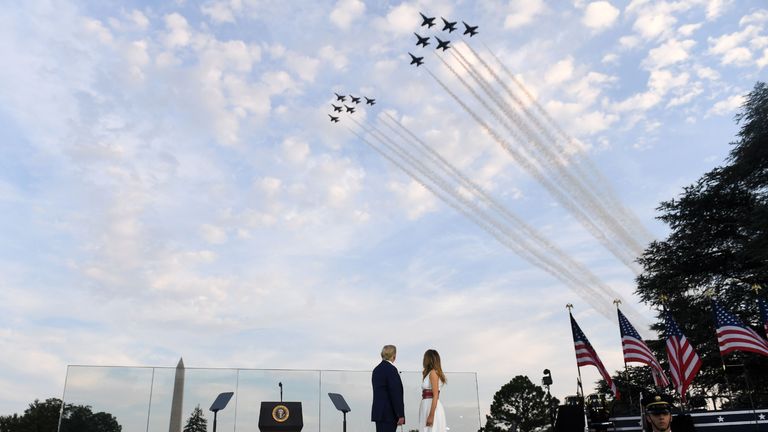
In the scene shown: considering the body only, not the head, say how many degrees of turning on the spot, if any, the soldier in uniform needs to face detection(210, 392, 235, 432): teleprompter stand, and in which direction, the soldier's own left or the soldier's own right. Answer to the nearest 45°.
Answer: approximately 135° to the soldier's own right

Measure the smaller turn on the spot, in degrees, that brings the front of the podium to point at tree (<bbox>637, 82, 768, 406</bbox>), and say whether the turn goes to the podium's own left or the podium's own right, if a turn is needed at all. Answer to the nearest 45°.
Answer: approximately 135° to the podium's own left

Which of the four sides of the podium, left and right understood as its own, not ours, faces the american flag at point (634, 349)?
left

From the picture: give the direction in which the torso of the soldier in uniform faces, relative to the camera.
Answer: toward the camera

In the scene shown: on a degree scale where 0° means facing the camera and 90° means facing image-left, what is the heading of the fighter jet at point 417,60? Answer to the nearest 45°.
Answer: approximately 45°

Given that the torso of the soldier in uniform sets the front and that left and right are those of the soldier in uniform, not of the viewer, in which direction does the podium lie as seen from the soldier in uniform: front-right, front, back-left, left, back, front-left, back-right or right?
back-right

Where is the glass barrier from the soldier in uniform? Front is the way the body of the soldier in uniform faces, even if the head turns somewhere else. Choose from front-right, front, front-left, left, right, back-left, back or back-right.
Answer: back-right

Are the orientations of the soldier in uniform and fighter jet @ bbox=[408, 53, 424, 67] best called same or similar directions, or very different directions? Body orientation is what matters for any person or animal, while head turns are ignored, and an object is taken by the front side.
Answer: same or similar directions

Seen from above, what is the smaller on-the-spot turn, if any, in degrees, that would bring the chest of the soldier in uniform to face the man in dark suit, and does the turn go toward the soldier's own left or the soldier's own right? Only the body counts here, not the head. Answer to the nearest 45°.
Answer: approximately 135° to the soldier's own right

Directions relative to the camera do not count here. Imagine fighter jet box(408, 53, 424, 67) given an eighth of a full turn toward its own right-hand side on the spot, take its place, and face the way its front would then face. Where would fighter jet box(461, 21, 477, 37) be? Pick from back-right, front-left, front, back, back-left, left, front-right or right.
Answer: back-left

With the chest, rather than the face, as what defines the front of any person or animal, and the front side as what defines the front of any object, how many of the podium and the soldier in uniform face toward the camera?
2

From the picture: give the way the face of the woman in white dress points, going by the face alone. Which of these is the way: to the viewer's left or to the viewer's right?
to the viewer's left

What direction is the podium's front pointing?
toward the camera
